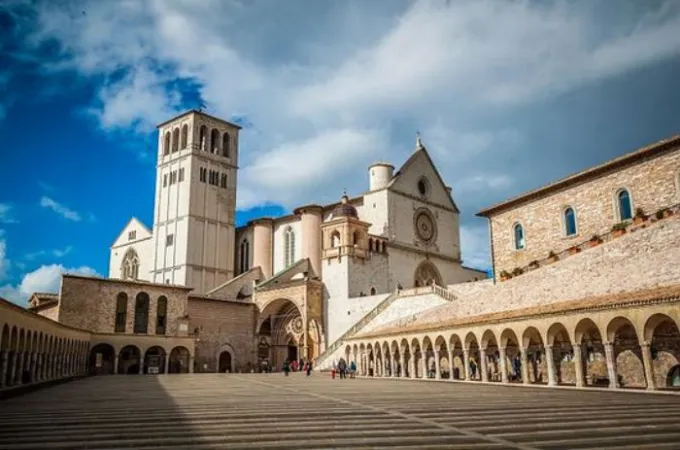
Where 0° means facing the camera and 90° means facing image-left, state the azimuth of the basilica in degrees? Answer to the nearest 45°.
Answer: approximately 315°
